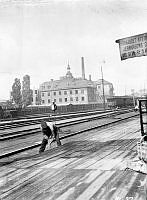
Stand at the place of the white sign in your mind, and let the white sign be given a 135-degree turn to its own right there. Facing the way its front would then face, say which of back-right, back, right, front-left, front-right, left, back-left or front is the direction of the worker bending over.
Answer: front-left

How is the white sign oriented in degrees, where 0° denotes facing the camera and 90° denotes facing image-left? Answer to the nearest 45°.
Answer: approximately 45°
